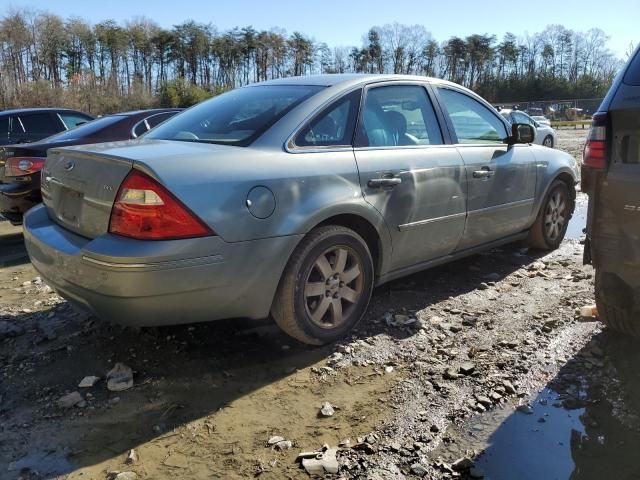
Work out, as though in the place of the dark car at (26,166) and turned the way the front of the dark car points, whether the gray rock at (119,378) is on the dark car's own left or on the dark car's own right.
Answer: on the dark car's own right

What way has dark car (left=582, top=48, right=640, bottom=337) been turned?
away from the camera

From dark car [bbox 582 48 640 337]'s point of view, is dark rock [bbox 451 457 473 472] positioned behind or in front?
behind

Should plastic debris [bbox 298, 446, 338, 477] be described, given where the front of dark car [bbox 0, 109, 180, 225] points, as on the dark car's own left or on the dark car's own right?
on the dark car's own right

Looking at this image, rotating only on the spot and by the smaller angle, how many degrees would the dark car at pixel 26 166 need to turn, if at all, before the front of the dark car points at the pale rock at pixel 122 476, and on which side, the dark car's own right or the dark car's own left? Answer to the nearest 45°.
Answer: approximately 135° to the dark car's own right

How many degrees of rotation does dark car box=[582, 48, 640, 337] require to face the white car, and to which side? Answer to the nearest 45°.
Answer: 0° — it already faces it

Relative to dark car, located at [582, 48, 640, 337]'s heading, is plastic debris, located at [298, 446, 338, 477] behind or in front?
behind

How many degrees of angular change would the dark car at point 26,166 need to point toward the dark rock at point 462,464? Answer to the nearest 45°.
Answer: approximately 135° to its right

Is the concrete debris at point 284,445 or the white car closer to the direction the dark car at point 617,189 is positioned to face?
the white car

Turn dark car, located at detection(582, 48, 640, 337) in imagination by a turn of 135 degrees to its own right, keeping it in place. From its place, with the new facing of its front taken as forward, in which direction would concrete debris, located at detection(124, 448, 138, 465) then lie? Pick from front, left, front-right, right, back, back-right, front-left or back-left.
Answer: right

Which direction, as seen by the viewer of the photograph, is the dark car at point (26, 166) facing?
facing away from the viewer and to the right of the viewer

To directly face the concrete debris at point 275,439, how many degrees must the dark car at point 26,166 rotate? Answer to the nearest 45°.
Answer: approximately 135° to its right
